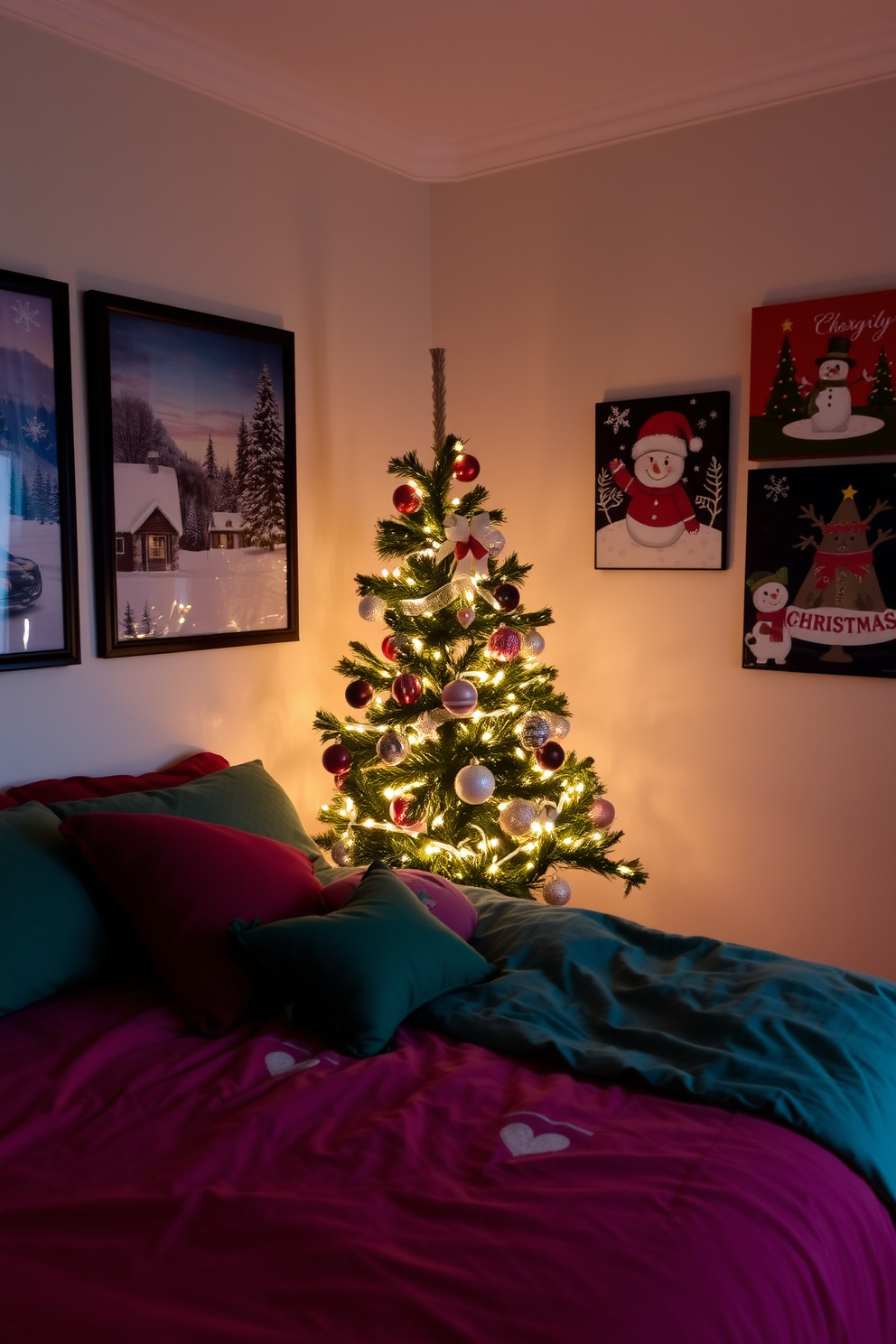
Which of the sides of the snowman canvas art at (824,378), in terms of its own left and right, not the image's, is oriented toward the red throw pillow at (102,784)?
front

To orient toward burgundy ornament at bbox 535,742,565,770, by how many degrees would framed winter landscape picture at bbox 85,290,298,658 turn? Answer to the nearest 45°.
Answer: approximately 45° to its left

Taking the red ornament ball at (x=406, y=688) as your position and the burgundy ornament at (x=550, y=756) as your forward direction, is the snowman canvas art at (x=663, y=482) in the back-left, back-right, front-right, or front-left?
front-left

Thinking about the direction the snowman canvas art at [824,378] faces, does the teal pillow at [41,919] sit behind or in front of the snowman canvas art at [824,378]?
in front

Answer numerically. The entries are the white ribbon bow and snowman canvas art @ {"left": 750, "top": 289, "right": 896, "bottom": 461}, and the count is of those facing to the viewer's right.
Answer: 0

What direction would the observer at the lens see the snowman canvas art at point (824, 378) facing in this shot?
facing the viewer and to the left of the viewer

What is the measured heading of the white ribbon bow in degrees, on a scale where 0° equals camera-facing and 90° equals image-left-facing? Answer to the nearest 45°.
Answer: approximately 0°

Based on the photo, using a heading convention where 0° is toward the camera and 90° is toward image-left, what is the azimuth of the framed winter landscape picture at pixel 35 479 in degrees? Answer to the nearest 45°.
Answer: approximately 315°

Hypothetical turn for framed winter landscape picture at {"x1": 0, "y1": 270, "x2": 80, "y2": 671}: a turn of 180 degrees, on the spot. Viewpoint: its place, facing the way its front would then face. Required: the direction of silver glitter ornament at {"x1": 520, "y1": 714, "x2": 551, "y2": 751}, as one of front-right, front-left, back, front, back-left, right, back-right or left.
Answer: back-right

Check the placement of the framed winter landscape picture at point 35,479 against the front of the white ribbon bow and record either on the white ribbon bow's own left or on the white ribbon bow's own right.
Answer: on the white ribbon bow's own right

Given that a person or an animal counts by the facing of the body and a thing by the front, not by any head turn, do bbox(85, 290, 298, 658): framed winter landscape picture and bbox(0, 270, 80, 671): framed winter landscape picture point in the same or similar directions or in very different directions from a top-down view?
same or similar directions

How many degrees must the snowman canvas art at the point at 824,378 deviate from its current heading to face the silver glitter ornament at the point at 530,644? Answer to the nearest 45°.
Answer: approximately 45° to its right
